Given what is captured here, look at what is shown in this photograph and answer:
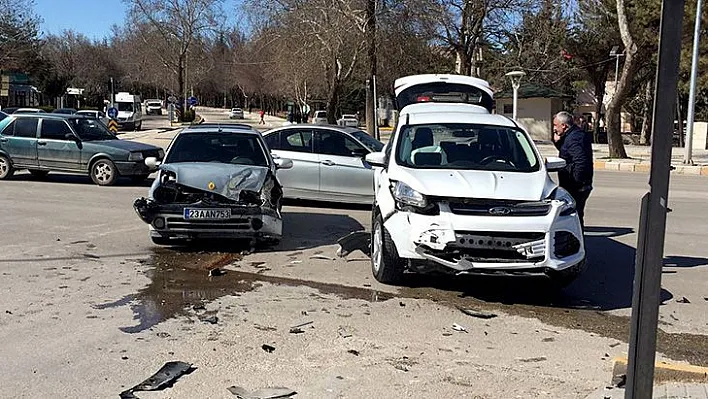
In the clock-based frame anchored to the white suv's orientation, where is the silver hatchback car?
The silver hatchback car is roughly at 5 o'clock from the white suv.

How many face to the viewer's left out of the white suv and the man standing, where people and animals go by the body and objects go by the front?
1

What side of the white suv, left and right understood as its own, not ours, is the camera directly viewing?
front

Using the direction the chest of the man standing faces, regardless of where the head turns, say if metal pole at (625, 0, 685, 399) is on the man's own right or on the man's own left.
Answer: on the man's own left

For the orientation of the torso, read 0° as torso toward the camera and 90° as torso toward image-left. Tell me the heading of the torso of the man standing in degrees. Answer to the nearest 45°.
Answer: approximately 90°

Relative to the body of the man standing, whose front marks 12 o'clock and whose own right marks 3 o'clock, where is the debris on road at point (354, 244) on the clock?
The debris on road is roughly at 12 o'clock from the man standing.

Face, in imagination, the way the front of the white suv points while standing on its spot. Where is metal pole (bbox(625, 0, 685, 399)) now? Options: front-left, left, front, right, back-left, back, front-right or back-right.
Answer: front

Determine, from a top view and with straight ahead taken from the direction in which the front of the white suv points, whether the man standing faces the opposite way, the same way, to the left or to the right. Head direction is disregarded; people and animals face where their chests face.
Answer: to the right

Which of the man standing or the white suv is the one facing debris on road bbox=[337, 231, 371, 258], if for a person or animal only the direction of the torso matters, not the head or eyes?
the man standing

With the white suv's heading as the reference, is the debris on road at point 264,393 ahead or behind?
ahead

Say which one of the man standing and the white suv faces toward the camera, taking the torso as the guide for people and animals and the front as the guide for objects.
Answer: the white suv

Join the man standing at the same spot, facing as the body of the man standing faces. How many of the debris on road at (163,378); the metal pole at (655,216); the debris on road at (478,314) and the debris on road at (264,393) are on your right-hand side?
0

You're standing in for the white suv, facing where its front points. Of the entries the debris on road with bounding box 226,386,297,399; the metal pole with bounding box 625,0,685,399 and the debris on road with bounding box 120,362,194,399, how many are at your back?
0

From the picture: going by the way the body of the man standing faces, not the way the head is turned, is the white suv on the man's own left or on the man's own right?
on the man's own left

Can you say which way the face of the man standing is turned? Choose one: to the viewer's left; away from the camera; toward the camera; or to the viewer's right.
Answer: to the viewer's left

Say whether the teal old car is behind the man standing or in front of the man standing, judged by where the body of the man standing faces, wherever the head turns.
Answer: in front
